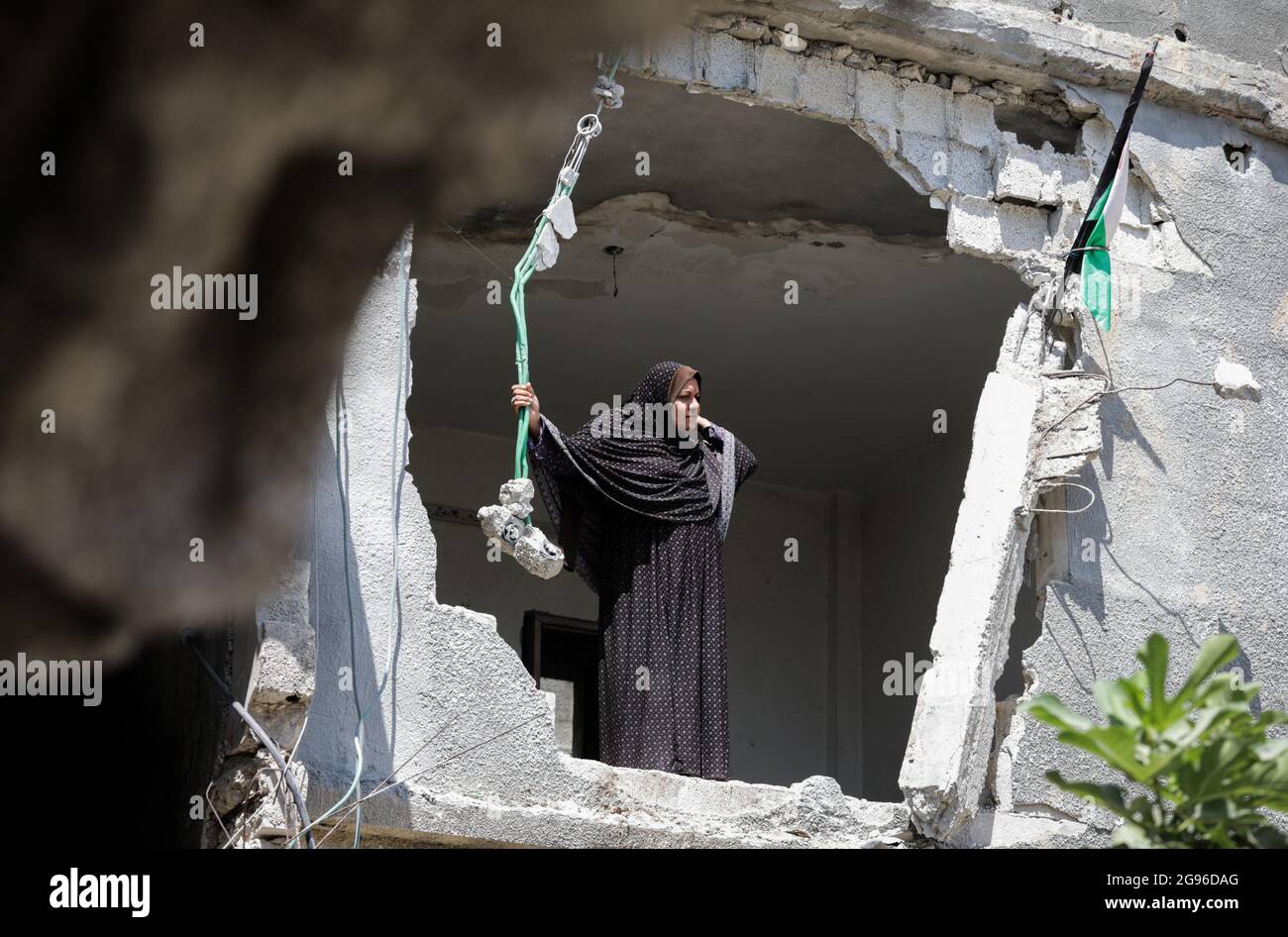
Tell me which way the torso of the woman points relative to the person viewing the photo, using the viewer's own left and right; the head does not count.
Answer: facing the viewer and to the right of the viewer

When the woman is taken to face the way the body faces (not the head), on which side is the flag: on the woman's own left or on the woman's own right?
on the woman's own left

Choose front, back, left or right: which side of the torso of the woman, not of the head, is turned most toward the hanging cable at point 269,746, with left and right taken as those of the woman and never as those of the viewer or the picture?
right
